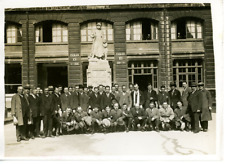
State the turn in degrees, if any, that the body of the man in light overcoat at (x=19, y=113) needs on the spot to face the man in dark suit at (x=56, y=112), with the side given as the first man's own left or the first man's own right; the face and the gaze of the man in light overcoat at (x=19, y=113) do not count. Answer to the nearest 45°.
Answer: approximately 45° to the first man's own left

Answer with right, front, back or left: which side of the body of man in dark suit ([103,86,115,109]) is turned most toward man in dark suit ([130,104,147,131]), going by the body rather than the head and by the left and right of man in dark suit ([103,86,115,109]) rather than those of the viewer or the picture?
left

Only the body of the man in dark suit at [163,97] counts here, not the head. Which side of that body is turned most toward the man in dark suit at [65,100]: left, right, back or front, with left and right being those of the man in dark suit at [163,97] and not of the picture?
right

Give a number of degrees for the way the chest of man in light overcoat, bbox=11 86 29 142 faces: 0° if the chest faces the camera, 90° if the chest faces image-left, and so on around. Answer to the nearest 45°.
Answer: approximately 315°

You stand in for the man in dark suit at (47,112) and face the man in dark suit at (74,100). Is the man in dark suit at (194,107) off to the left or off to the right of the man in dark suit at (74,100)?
right
